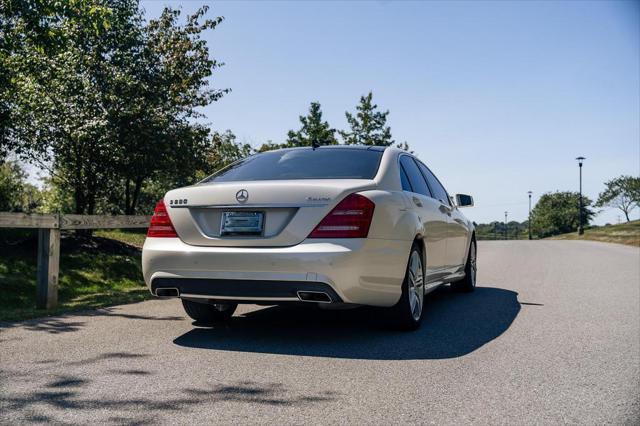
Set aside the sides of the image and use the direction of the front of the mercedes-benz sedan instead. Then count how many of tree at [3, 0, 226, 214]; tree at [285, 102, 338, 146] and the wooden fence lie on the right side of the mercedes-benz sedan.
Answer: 0

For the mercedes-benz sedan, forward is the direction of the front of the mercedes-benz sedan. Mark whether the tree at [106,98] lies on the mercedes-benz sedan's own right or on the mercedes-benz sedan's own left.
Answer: on the mercedes-benz sedan's own left

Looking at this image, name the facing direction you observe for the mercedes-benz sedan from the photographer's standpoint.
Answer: facing away from the viewer and to the right of the viewer

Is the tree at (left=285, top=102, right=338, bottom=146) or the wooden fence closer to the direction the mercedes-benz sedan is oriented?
the tree

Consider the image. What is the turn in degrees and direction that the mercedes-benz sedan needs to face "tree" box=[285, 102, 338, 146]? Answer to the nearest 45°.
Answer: approximately 45° to its left

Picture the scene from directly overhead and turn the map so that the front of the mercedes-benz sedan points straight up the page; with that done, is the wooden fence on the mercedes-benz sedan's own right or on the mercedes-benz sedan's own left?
on the mercedes-benz sedan's own left
